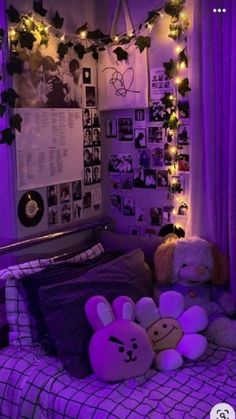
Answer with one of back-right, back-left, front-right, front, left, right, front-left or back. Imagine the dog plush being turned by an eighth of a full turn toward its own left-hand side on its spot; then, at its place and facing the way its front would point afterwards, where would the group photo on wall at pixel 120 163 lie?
back

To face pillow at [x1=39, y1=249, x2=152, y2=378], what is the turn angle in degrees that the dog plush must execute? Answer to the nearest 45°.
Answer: approximately 45° to its right

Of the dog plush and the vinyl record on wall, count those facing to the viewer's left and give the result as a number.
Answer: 0

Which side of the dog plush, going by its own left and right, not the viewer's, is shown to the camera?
front

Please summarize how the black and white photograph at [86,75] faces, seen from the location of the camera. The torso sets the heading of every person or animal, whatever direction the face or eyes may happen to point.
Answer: facing the viewer and to the right of the viewer

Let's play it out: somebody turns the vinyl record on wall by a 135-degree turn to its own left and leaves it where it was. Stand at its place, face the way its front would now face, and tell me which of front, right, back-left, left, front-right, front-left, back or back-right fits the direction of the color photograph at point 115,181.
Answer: front-right

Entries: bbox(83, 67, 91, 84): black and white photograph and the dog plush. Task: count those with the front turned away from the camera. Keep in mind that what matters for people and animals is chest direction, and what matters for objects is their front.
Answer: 0
